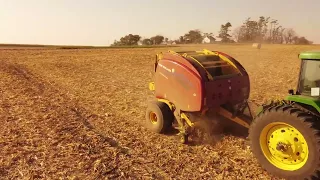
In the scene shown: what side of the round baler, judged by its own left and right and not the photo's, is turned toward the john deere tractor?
front

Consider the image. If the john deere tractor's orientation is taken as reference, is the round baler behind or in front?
behind

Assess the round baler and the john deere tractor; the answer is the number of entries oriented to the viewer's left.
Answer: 0

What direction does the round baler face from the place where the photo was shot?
facing the viewer and to the right of the viewer
